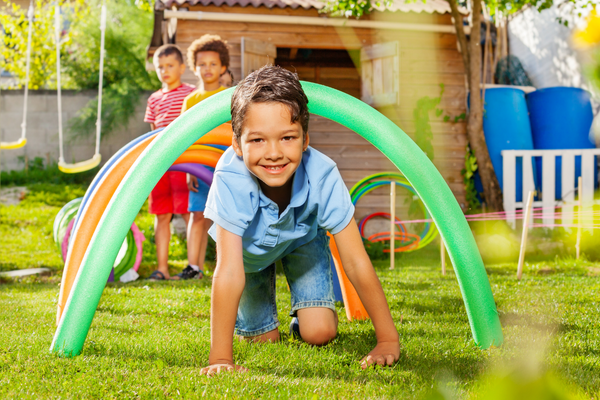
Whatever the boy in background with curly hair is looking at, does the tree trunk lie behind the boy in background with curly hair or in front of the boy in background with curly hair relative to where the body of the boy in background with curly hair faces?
behind

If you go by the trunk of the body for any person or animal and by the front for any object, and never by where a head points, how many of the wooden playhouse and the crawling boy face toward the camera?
2

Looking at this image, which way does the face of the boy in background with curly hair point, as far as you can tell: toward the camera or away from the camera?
toward the camera

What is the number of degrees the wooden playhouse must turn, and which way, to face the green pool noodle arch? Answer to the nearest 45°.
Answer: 0° — it already faces it

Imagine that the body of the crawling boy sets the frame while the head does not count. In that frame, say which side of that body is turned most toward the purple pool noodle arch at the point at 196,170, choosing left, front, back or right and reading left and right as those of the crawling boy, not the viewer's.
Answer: back

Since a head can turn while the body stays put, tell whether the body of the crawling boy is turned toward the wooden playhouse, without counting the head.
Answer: no

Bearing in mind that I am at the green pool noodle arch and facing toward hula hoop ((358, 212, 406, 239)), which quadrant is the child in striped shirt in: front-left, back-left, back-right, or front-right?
front-left

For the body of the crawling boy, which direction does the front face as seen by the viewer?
toward the camera

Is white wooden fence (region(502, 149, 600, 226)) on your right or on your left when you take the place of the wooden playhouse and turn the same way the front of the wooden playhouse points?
on your left

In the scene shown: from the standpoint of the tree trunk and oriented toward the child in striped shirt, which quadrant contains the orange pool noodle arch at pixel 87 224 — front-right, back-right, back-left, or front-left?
front-left

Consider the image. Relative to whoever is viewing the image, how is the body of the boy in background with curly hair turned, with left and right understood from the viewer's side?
facing the viewer and to the left of the viewer
